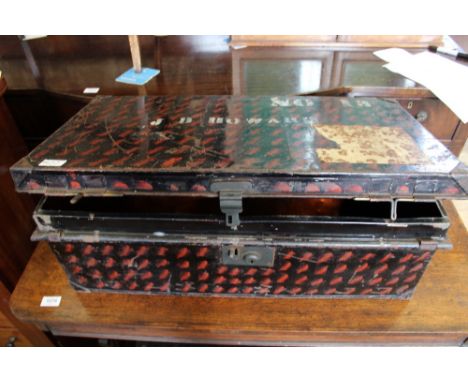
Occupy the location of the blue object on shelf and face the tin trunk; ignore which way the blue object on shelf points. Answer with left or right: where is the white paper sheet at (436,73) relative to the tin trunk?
left

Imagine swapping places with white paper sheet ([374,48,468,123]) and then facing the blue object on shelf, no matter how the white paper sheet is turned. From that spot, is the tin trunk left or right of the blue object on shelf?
left

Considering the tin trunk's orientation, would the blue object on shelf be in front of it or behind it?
behind

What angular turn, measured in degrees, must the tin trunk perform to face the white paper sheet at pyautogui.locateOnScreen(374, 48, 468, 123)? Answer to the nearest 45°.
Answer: approximately 135° to its left

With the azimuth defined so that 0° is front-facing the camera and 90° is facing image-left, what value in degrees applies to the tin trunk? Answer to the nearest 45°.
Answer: approximately 0°
